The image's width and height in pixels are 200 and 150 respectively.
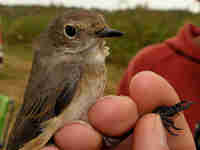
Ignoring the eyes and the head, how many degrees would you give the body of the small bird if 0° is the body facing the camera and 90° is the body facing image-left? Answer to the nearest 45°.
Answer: approximately 270°
